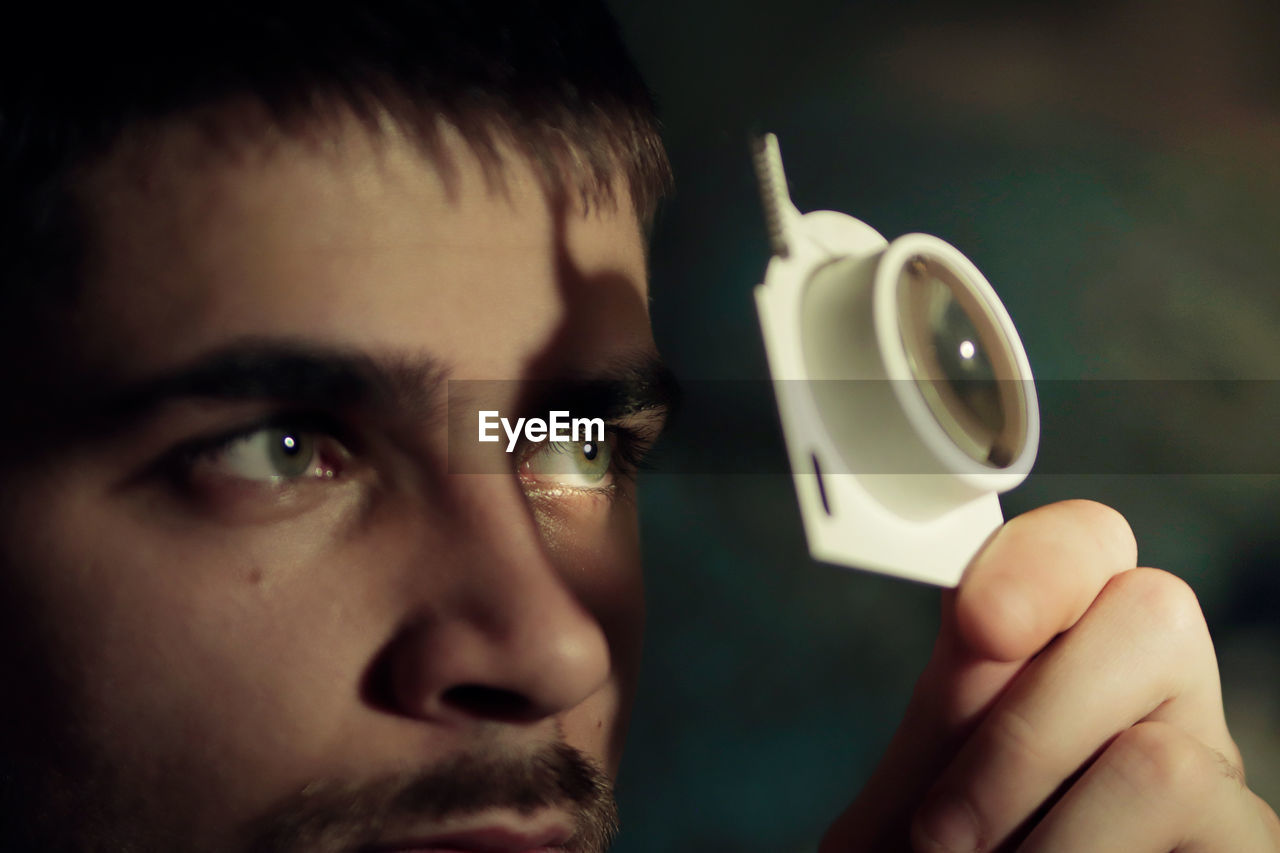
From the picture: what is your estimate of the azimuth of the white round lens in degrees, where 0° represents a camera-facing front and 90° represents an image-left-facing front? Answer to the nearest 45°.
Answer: approximately 315°
